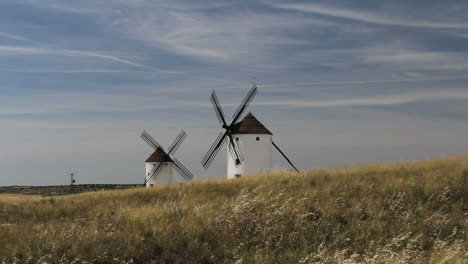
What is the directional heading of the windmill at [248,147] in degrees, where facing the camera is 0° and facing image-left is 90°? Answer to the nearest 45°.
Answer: approximately 45°
